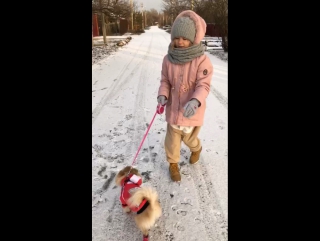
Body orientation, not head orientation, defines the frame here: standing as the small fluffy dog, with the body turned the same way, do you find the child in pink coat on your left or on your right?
on your right

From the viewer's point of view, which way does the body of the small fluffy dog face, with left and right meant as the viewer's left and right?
facing away from the viewer and to the left of the viewer
